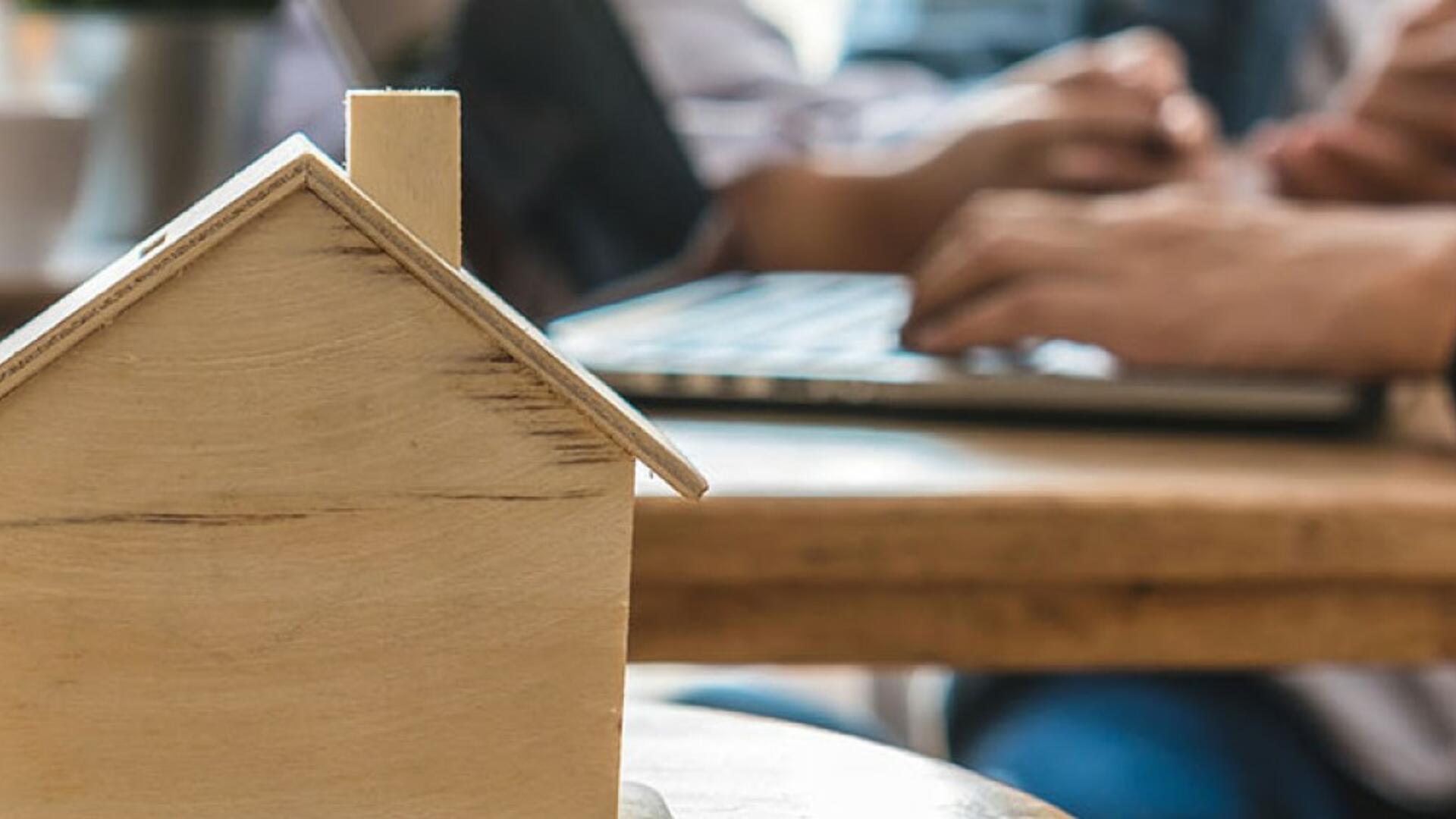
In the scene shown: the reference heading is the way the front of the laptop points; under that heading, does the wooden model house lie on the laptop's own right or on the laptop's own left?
on the laptop's own right

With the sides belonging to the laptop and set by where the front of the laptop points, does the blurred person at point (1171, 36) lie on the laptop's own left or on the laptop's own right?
on the laptop's own left

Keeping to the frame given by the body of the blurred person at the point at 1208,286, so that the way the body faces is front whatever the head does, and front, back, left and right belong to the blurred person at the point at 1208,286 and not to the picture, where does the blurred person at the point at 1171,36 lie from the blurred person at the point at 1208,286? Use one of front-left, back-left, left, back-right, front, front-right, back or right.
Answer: right

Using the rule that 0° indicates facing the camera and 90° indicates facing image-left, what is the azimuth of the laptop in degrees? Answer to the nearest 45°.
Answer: approximately 270°

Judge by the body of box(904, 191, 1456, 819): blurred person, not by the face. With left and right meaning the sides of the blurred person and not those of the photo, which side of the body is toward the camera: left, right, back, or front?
left

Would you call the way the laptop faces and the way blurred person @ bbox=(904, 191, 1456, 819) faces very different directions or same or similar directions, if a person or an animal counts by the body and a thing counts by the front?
very different directions
